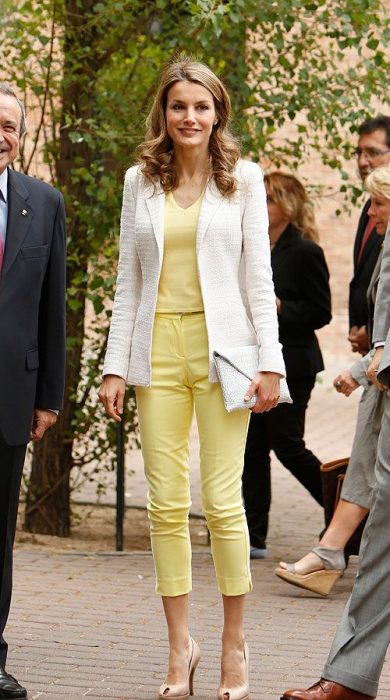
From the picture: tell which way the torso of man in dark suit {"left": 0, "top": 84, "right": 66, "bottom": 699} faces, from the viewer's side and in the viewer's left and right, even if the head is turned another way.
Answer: facing the viewer

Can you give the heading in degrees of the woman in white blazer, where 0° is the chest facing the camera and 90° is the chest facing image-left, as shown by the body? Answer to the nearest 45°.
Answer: approximately 0°

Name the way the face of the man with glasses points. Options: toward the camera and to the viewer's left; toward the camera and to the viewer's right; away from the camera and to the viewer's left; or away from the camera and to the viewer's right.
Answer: toward the camera and to the viewer's left

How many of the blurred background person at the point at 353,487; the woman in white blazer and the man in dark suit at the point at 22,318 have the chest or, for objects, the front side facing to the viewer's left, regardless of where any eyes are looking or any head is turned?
1

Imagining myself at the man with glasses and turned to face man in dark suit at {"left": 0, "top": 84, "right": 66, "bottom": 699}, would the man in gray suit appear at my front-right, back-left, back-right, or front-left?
front-left

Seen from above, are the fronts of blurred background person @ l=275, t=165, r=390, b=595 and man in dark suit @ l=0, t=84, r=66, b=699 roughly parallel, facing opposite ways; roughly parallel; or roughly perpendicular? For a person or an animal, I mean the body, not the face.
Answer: roughly perpendicular

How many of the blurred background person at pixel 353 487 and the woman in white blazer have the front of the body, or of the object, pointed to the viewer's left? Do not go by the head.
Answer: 1

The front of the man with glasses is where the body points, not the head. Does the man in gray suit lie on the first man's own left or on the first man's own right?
on the first man's own left

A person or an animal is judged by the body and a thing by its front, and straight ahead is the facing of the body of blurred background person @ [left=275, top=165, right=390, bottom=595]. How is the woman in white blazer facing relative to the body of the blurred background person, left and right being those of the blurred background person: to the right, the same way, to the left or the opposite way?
to the left

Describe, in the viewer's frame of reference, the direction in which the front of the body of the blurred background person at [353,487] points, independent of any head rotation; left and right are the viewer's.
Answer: facing to the left of the viewer

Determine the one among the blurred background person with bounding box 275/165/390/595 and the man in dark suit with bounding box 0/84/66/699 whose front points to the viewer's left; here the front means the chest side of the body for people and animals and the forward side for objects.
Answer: the blurred background person

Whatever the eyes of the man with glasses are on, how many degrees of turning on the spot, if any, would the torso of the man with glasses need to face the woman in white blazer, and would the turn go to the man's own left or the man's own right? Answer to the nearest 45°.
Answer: approximately 45° to the man's own left

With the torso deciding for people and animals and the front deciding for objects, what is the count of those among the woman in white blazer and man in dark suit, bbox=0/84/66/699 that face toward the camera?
2

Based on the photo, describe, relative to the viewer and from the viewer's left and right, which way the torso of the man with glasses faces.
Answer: facing the viewer and to the left of the viewer
